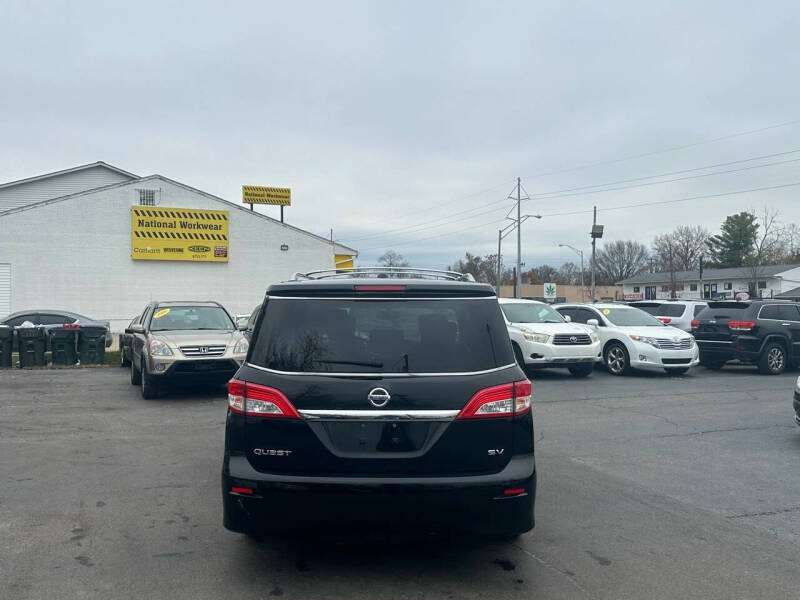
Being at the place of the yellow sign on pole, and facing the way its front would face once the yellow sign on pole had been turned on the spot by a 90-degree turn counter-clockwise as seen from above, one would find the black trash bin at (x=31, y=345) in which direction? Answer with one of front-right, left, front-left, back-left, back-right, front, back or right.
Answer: right

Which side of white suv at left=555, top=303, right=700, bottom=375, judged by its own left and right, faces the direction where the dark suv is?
left

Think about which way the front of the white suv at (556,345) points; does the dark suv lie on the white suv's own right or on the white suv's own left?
on the white suv's own left

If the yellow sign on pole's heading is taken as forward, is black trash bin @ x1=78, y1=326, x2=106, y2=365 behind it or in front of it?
in front

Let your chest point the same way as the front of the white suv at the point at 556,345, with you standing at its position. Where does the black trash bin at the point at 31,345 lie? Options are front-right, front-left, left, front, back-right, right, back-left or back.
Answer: back-right

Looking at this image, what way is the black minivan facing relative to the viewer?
away from the camera

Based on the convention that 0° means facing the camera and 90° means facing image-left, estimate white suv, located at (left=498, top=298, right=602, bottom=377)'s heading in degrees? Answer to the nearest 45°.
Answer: approximately 315°

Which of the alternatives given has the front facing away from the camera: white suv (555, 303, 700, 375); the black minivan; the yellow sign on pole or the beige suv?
the black minivan

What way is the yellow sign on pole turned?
toward the camera

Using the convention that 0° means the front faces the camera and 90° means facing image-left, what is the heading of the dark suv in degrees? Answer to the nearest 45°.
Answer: approximately 225°

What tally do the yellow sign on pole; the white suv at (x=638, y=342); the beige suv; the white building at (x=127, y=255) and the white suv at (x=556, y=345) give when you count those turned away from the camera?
0

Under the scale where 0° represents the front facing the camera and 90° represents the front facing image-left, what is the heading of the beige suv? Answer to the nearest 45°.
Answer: approximately 0°

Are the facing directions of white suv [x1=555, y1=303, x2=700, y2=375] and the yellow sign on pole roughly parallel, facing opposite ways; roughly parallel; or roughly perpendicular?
roughly parallel
